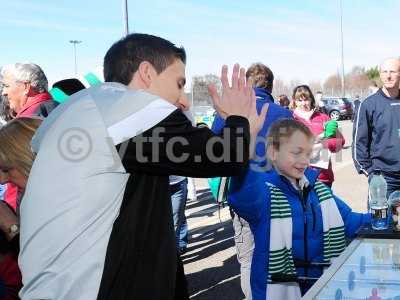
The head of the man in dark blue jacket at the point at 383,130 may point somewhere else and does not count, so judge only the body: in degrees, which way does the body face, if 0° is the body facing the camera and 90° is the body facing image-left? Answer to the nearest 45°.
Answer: approximately 0°

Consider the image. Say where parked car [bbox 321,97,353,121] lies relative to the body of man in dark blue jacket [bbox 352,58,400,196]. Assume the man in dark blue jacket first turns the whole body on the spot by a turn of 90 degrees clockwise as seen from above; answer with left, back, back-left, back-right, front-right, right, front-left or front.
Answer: right

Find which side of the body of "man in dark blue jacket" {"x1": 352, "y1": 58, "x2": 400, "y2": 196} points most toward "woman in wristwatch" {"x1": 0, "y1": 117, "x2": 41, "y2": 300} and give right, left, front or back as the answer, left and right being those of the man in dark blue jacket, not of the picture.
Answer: front

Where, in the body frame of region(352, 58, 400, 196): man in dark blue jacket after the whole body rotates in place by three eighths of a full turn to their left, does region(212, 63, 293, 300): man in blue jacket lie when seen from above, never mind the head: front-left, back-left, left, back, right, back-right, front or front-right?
back

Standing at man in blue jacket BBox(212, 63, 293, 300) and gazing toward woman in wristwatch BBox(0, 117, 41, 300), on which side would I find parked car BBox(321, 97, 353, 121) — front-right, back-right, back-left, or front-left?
back-right
